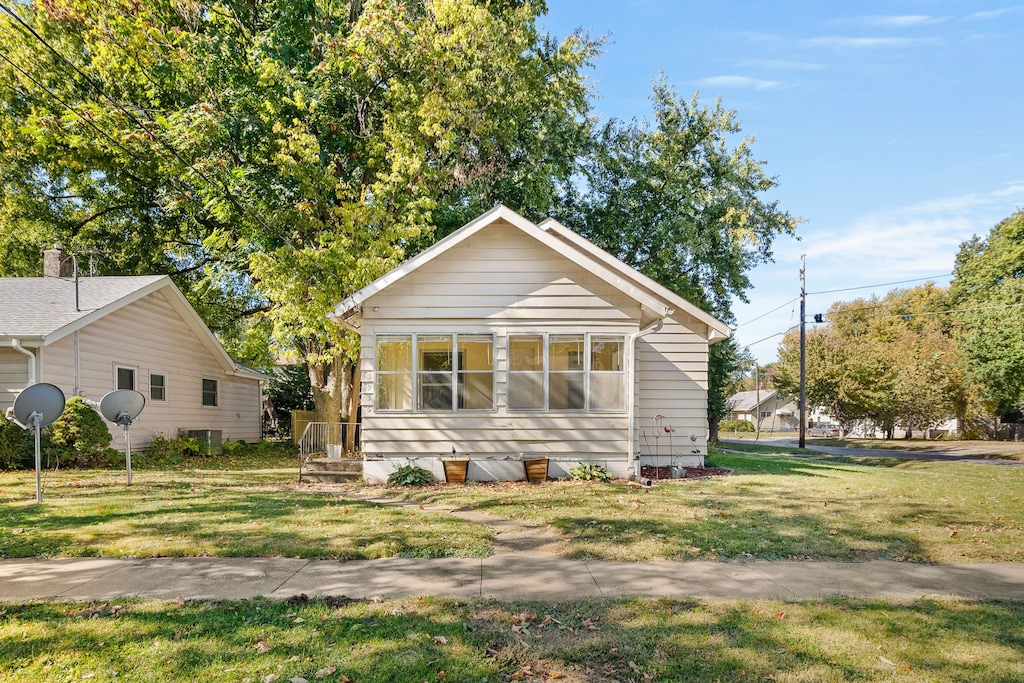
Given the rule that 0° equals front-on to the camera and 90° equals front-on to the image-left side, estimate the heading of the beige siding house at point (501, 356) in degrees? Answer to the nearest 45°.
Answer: approximately 0°

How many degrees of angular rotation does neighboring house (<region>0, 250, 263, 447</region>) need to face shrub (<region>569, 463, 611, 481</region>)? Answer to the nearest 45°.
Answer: approximately 90° to its left

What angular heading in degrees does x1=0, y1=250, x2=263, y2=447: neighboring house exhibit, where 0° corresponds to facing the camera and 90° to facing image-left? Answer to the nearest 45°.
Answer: approximately 45°

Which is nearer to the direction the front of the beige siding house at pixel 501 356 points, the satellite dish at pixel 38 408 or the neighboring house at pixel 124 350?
the satellite dish
